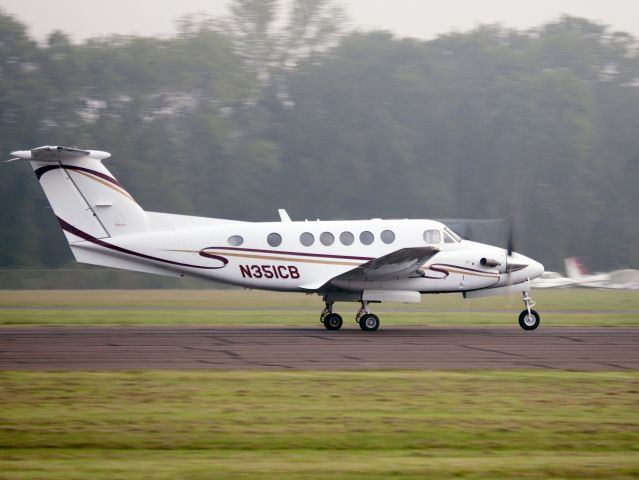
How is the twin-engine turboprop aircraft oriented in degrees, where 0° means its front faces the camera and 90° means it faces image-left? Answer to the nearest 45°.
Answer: approximately 270°
